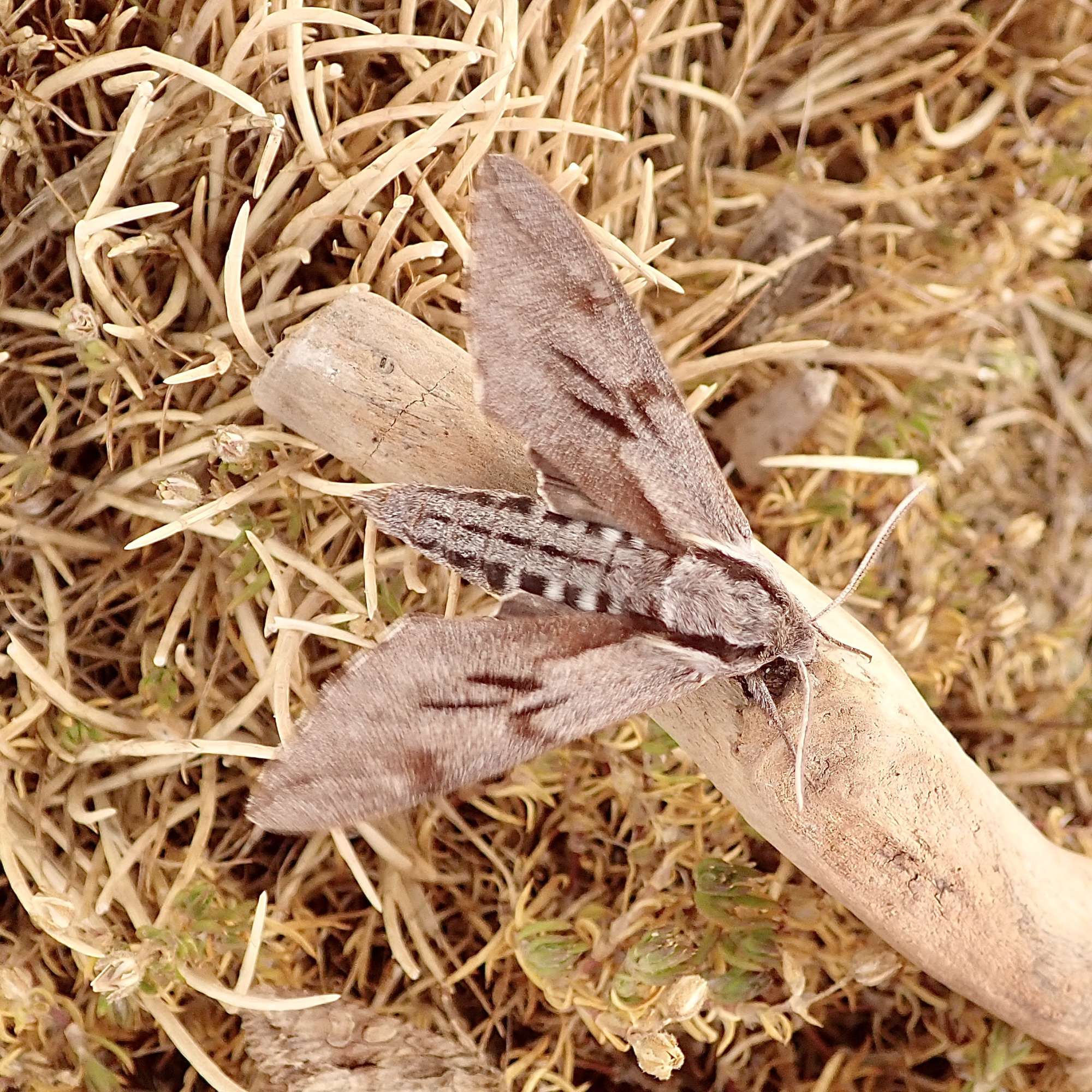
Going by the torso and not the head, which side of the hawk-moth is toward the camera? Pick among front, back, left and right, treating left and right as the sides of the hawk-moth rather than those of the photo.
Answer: right
